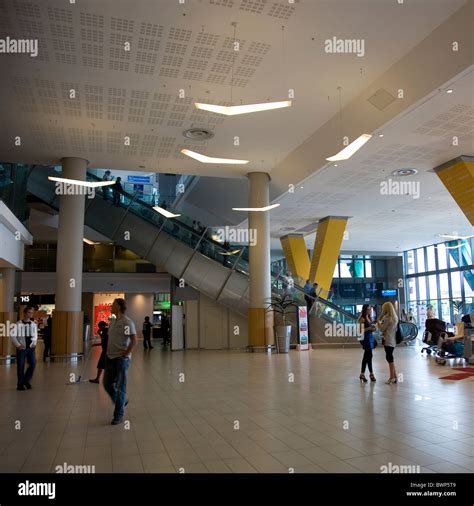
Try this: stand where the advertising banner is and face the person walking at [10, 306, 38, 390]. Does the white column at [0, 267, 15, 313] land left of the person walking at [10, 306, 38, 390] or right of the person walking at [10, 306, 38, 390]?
right

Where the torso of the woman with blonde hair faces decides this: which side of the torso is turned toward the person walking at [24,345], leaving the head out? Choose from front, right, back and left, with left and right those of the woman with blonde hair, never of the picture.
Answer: front

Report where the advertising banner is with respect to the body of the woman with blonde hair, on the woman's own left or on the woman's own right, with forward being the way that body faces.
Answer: on the woman's own right

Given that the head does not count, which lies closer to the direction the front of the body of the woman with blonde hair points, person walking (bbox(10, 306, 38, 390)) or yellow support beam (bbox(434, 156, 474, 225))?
the person walking

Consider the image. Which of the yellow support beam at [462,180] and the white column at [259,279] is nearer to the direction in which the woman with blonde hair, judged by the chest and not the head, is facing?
the white column

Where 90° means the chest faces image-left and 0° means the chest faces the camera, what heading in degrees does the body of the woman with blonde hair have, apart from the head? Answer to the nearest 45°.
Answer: approximately 90°

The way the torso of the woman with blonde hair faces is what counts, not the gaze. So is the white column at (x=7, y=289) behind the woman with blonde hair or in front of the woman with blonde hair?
in front
